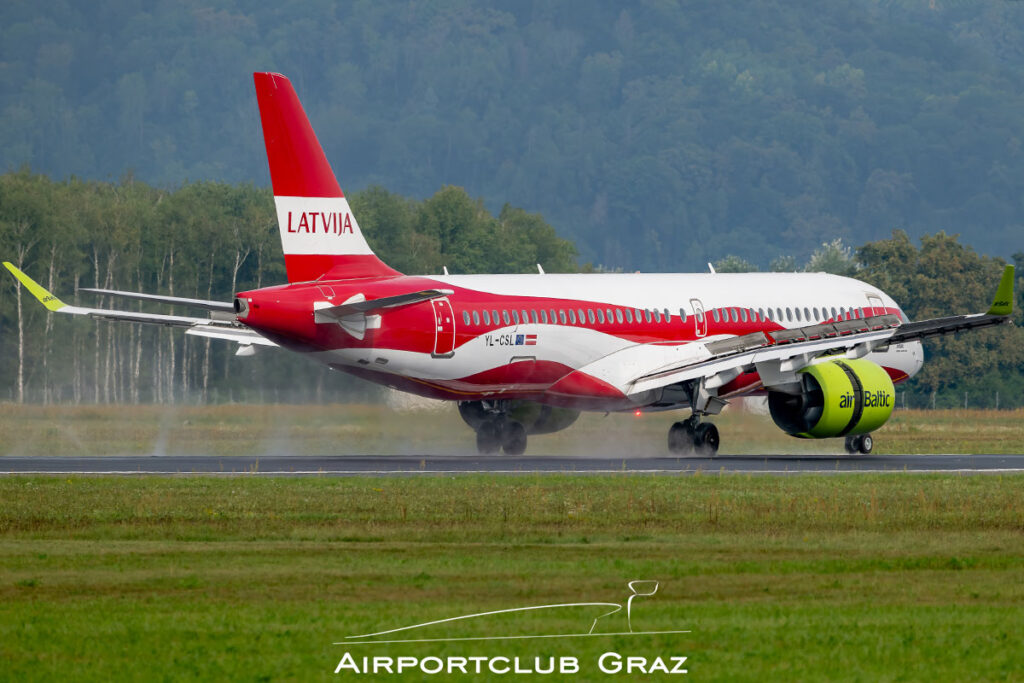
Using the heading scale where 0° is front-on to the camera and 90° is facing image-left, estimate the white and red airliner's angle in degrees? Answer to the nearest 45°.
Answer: approximately 225°
